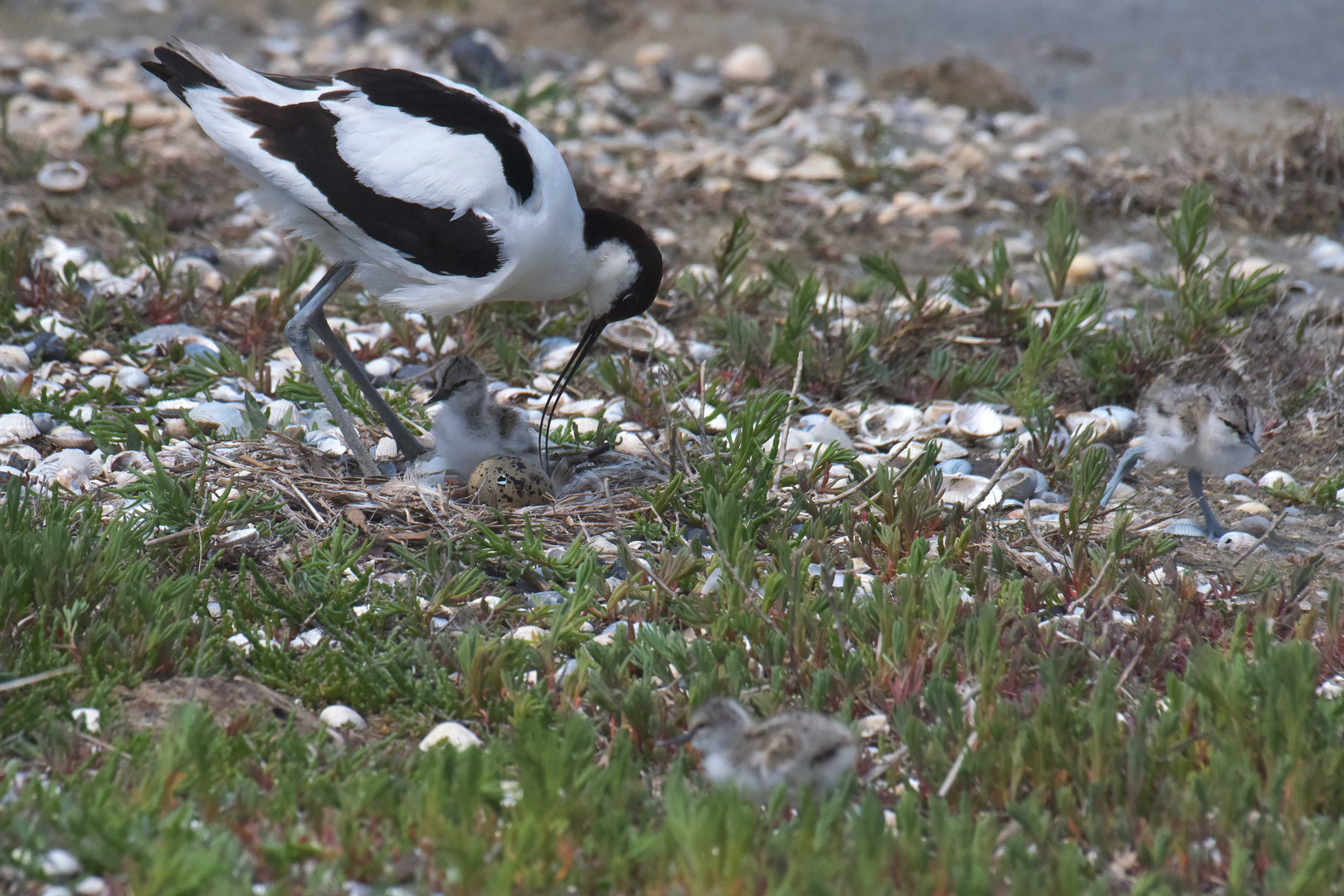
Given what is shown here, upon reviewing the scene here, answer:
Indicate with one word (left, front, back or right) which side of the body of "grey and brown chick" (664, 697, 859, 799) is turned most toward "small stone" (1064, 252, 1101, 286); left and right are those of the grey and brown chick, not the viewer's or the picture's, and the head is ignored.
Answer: right

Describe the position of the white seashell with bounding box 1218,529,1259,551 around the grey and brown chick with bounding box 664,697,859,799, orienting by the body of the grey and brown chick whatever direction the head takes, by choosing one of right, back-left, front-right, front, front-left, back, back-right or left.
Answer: back-right

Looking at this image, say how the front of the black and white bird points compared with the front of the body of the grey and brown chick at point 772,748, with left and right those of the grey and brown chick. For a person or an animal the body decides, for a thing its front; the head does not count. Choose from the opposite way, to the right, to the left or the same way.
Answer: the opposite way

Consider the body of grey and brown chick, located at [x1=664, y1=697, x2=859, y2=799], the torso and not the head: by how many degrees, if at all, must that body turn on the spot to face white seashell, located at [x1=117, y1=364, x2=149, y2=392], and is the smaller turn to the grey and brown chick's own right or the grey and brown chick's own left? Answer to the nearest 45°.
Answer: approximately 45° to the grey and brown chick's own right

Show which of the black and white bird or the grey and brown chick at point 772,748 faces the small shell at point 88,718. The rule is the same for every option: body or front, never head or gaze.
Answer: the grey and brown chick

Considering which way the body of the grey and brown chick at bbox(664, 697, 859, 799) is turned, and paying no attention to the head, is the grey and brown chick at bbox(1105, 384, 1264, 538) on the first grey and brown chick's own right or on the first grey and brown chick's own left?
on the first grey and brown chick's own right

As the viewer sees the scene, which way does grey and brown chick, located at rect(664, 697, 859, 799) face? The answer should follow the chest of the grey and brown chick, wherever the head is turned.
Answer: to the viewer's left

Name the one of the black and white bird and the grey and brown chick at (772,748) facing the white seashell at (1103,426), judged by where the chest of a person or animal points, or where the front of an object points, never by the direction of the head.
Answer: the black and white bird

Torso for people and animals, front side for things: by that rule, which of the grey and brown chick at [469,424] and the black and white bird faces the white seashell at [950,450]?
the black and white bird

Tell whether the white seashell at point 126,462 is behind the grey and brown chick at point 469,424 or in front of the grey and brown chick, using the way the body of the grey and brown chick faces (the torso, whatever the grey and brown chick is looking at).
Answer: in front

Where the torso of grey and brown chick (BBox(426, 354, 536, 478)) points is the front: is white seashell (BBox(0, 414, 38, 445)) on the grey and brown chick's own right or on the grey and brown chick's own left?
on the grey and brown chick's own right

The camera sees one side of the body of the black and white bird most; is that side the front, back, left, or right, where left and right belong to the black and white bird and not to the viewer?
right

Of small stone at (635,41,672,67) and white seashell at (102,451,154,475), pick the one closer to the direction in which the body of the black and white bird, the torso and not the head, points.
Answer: the small stone

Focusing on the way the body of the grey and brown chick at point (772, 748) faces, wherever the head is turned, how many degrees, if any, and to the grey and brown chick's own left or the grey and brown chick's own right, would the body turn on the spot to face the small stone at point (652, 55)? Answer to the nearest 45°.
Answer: approximately 90° to the grey and brown chick's own right

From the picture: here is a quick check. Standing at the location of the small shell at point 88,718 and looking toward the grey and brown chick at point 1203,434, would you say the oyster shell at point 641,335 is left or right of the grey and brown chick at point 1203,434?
left

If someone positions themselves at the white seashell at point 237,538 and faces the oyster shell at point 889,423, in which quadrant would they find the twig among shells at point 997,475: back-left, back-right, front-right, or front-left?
front-right
